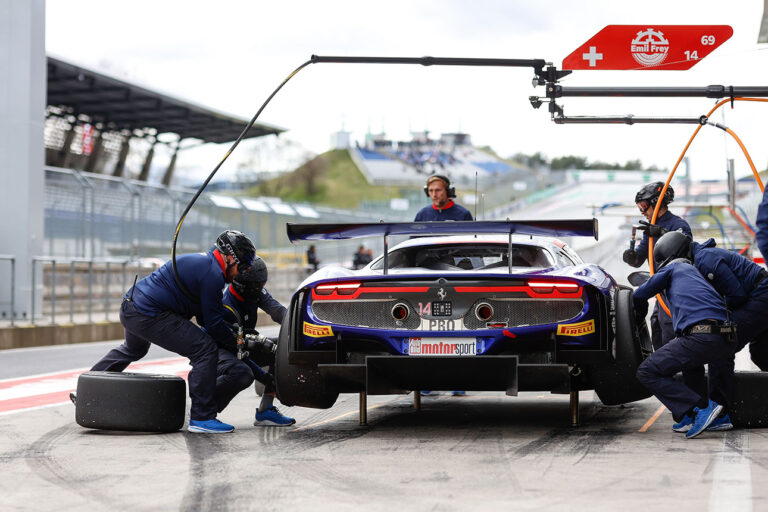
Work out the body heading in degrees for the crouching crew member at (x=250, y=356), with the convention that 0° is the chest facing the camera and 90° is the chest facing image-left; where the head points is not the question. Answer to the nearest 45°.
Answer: approximately 270°

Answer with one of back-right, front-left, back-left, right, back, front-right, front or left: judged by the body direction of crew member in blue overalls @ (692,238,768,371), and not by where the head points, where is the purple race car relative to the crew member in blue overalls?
front-left

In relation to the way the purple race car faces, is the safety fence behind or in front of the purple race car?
in front

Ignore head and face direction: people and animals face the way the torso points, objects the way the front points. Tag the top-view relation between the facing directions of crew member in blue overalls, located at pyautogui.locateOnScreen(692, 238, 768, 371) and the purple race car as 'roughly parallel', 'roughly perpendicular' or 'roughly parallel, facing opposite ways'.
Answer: roughly perpendicular

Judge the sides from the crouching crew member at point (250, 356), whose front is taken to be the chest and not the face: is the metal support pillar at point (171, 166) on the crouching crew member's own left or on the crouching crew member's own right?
on the crouching crew member's own left

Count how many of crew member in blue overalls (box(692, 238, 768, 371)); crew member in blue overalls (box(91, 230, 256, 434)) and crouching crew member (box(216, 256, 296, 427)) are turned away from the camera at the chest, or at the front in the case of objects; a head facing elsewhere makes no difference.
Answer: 0

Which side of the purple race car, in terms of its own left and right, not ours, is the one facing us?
back

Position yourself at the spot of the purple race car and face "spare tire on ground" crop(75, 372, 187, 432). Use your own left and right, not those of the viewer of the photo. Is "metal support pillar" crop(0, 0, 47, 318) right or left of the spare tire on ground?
right

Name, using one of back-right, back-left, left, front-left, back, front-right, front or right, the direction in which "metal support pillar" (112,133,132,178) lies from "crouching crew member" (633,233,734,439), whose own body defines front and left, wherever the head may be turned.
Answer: front

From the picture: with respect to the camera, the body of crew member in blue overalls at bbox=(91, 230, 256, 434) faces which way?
to the viewer's right

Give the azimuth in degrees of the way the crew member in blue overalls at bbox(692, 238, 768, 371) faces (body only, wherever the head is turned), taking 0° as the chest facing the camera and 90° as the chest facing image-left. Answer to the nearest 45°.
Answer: approximately 90°

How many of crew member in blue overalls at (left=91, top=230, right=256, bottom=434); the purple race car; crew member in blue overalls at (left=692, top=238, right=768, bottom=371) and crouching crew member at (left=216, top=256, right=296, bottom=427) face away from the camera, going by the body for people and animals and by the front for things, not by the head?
1

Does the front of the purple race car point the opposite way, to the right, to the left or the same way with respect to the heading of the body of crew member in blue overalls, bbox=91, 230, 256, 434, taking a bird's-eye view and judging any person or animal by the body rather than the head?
to the left
